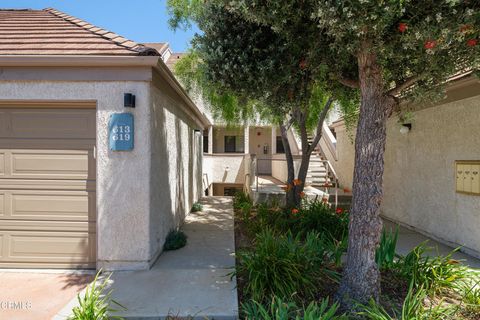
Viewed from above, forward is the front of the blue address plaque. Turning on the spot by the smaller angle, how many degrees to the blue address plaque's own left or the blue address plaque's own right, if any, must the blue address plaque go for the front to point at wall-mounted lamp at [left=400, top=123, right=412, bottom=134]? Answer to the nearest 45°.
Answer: approximately 90° to the blue address plaque's own left

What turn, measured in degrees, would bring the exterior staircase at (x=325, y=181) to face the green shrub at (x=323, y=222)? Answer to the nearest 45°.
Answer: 0° — it already faces it

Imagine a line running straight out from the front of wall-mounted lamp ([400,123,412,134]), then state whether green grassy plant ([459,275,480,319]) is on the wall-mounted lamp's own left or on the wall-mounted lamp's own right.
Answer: on the wall-mounted lamp's own left

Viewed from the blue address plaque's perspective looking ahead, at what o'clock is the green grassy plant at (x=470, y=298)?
The green grassy plant is roughly at 10 o'clock from the blue address plaque.

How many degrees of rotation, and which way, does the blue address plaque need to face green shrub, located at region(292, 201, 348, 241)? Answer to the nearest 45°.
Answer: approximately 90° to its left

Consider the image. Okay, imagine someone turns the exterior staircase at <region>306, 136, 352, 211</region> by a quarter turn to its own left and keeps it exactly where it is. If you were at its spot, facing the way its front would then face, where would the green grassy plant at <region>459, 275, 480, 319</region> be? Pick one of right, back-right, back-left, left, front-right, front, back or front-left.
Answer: right

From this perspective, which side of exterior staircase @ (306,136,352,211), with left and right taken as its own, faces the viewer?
front

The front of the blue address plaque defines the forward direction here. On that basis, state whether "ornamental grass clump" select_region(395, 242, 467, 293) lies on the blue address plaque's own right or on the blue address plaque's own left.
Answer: on the blue address plaque's own left

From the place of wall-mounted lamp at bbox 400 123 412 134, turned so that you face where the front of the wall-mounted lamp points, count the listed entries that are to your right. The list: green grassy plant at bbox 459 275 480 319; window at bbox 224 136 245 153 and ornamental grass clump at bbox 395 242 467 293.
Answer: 1

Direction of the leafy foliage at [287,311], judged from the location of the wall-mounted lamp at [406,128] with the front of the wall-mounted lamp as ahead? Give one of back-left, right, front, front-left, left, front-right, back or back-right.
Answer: front-left

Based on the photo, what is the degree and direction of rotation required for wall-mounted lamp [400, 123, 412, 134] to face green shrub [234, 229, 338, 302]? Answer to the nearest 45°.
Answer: approximately 45° to its left

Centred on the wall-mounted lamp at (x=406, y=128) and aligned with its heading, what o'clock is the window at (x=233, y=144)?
The window is roughly at 3 o'clock from the wall-mounted lamp.

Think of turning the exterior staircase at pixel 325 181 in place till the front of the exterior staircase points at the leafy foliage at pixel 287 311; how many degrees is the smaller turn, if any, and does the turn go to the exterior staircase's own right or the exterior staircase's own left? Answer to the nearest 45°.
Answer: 0° — it already faces it

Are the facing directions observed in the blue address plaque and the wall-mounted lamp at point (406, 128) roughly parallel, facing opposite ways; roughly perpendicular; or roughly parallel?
roughly perpendicular

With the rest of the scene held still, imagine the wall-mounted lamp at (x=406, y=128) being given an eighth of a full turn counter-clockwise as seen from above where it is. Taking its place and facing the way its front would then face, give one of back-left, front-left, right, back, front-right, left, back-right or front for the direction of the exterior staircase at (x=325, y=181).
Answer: back-right

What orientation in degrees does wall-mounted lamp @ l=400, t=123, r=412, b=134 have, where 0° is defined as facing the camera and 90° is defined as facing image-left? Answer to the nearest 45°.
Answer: approximately 45°

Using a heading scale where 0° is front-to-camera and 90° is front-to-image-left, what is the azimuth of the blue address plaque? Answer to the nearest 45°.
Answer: approximately 0°

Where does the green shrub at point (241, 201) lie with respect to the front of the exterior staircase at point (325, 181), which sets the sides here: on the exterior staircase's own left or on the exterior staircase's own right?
on the exterior staircase's own right

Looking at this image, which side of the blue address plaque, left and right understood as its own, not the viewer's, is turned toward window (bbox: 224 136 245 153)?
back
